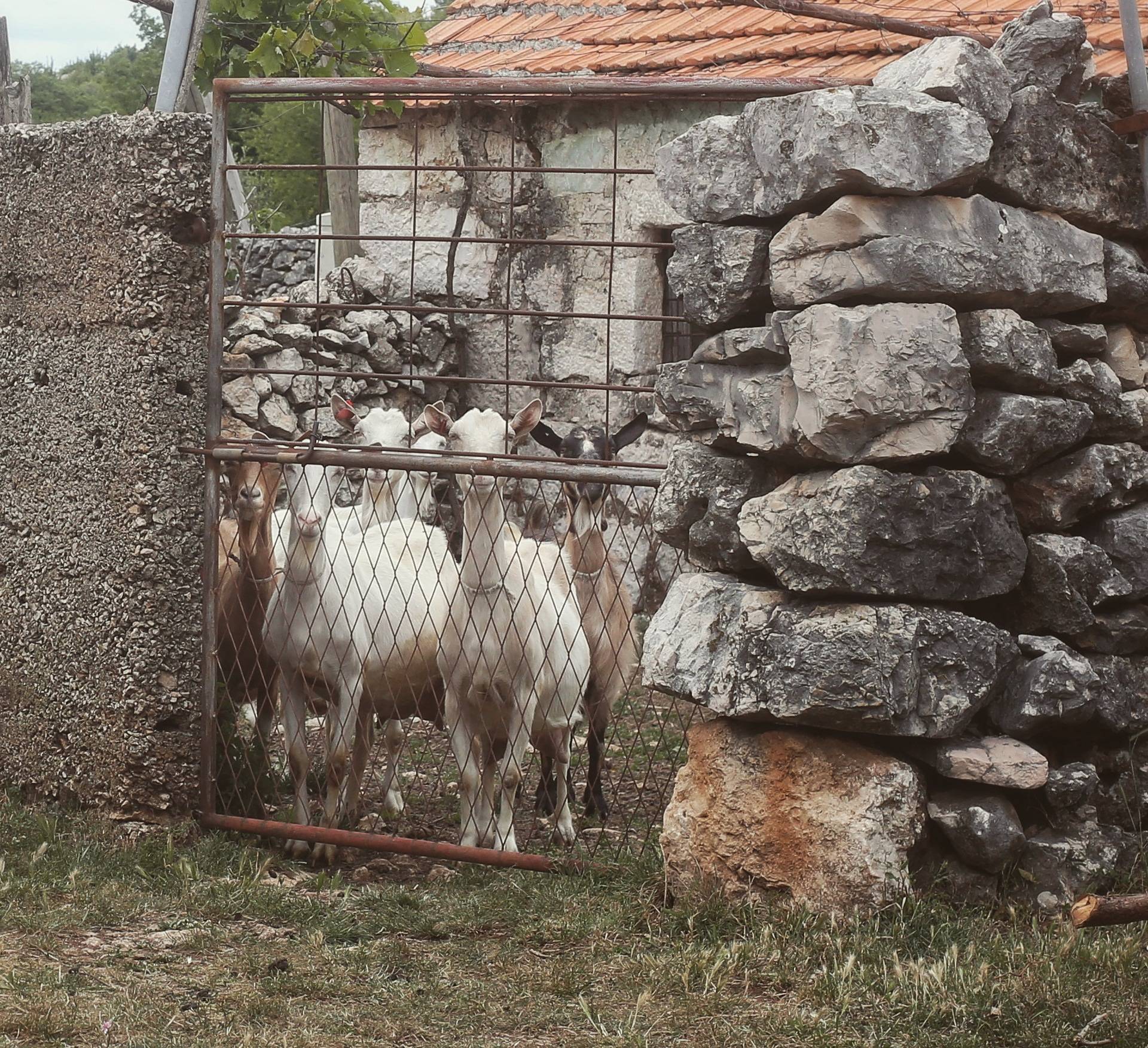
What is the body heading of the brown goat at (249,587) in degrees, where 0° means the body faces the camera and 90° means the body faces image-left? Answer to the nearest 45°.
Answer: approximately 0°

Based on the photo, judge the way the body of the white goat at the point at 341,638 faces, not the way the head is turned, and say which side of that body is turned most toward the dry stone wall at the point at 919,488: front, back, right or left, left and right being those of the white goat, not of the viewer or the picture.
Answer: left

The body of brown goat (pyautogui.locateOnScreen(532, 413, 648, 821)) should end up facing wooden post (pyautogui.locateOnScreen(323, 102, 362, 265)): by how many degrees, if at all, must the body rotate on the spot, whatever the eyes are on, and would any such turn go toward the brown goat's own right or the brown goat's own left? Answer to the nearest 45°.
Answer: approximately 180°

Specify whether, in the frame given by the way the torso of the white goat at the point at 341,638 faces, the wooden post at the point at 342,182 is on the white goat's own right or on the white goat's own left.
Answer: on the white goat's own right

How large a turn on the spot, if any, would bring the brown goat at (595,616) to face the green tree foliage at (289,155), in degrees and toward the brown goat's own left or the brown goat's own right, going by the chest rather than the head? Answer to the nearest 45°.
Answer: approximately 180°

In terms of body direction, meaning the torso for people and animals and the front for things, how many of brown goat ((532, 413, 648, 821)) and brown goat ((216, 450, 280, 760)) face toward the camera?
2

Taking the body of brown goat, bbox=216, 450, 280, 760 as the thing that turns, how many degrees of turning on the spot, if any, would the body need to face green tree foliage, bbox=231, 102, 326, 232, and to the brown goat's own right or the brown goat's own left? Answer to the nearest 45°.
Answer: approximately 180°

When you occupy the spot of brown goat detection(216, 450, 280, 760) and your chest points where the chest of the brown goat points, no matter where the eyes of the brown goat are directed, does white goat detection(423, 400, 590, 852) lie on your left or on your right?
on your left
